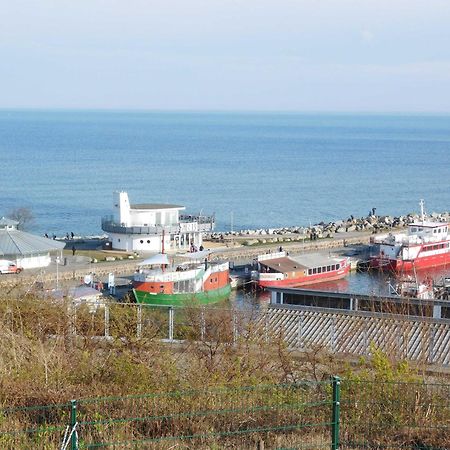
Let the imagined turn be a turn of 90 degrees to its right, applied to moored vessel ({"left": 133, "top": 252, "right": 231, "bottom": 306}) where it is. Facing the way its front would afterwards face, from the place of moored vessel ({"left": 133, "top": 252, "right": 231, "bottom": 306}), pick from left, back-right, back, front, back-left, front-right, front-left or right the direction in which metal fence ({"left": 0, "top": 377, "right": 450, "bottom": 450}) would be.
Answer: front

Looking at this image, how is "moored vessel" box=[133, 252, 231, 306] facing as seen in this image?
to the viewer's right

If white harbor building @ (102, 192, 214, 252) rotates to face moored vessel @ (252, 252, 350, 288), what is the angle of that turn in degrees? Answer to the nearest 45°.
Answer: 0° — it already faces it

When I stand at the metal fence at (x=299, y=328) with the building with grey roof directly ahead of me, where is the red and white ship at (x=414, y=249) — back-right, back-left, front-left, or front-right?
front-right

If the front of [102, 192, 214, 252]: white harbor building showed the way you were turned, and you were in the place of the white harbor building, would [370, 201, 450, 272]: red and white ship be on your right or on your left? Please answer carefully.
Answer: on your left

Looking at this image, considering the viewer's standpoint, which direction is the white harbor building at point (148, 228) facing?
facing the viewer and to the right of the viewer

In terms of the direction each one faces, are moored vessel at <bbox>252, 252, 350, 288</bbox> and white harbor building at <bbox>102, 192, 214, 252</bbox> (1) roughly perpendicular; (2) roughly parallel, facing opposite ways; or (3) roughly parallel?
roughly perpendicular

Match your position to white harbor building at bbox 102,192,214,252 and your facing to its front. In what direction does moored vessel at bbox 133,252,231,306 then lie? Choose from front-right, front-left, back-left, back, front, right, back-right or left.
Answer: front-right

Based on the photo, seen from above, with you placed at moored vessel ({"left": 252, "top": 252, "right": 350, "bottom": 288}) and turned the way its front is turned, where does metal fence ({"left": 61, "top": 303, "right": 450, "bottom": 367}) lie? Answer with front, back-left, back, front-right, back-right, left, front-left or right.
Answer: back-right

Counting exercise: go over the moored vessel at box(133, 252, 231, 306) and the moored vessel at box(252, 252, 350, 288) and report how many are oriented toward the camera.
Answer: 0

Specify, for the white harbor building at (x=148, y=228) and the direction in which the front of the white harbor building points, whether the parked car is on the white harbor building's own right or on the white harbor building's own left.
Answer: on the white harbor building's own right

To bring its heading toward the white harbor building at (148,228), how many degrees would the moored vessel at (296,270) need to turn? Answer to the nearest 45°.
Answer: approximately 135° to its left
